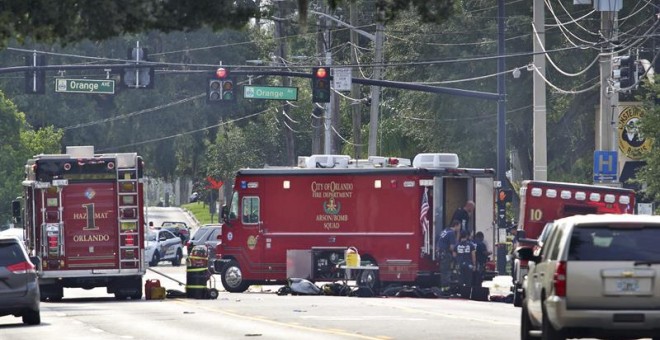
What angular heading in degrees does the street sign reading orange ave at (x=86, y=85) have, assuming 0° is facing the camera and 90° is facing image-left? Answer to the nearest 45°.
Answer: approximately 0°

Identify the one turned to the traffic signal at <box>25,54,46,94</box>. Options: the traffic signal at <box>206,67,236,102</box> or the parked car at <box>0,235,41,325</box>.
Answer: the parked car

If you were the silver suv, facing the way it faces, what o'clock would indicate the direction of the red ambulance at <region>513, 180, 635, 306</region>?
The red ambulance is roughly at 12 o'clock from the silver suv.

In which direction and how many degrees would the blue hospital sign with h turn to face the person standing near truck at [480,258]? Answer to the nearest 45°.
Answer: approximately 45° to its right

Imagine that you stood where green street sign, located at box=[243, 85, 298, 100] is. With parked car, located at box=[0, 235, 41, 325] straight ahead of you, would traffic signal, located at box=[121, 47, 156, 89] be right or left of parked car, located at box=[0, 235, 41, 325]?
right

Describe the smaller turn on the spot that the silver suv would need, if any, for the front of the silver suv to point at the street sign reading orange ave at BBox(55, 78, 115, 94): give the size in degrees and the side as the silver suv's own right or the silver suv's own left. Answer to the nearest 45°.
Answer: approximately 45° to the silver suv's own left

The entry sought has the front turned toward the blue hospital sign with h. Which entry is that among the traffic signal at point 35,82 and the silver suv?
the silver suv

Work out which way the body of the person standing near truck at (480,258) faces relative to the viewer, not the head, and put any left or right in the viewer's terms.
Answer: facing to the left of the viewer

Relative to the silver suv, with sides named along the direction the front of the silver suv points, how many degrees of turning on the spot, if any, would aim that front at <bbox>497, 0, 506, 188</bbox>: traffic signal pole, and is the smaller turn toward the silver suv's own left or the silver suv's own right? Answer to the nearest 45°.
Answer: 0° — it already faces it
